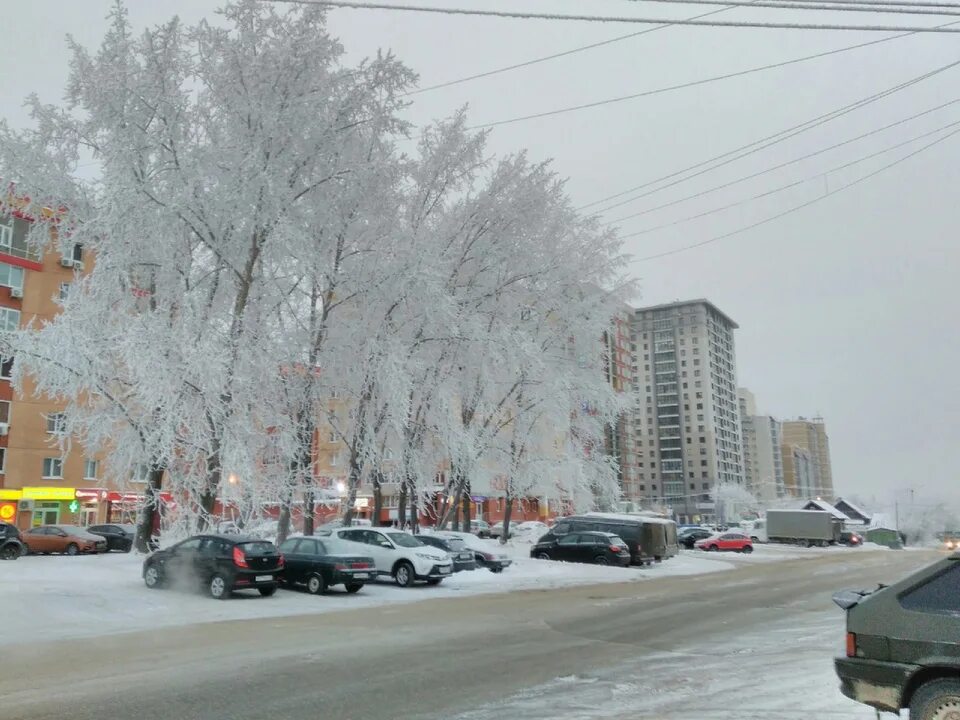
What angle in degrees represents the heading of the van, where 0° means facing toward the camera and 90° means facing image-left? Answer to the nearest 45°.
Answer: approximately 135°

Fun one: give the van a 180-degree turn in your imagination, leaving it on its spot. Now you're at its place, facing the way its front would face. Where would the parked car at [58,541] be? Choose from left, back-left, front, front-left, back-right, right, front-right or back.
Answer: back-right

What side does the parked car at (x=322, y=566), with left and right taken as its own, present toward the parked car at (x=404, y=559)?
right

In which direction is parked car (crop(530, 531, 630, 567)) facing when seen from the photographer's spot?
facing away from the viewer and to the left of the viewer

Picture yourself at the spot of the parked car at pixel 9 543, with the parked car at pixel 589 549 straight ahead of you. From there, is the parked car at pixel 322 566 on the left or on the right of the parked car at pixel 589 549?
right

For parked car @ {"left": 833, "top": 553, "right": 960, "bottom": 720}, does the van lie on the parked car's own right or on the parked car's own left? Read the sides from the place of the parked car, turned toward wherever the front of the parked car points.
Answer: on the parked car's own left

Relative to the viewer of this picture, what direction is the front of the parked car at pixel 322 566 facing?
facing away from the viewer and to the left of the viewer

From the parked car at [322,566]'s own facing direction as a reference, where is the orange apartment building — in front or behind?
in front

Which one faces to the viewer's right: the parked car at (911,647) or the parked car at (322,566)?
the parked car at (911,647)

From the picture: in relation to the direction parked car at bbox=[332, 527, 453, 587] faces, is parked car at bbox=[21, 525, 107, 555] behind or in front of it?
behind

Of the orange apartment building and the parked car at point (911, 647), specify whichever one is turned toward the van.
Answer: the orange apartment building

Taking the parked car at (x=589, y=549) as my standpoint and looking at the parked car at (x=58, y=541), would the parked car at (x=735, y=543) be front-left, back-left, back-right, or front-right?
back-right
